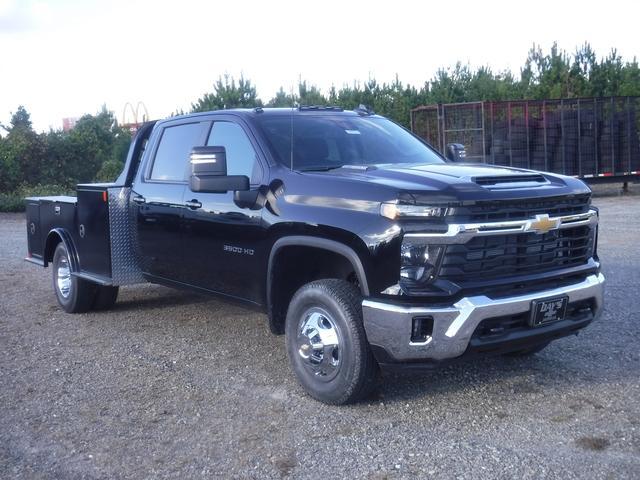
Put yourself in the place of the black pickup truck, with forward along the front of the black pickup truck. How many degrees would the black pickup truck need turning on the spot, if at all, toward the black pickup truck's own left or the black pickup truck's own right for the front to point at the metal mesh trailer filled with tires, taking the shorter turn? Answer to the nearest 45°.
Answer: approximately 135° to the black pickup truck's own left

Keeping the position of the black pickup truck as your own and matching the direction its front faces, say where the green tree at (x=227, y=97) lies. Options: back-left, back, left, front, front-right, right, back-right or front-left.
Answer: back-left

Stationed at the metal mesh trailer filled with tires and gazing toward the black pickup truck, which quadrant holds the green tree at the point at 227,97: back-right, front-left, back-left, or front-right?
back-right

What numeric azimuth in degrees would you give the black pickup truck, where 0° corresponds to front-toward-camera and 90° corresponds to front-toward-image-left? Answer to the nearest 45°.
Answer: approximately 315°
